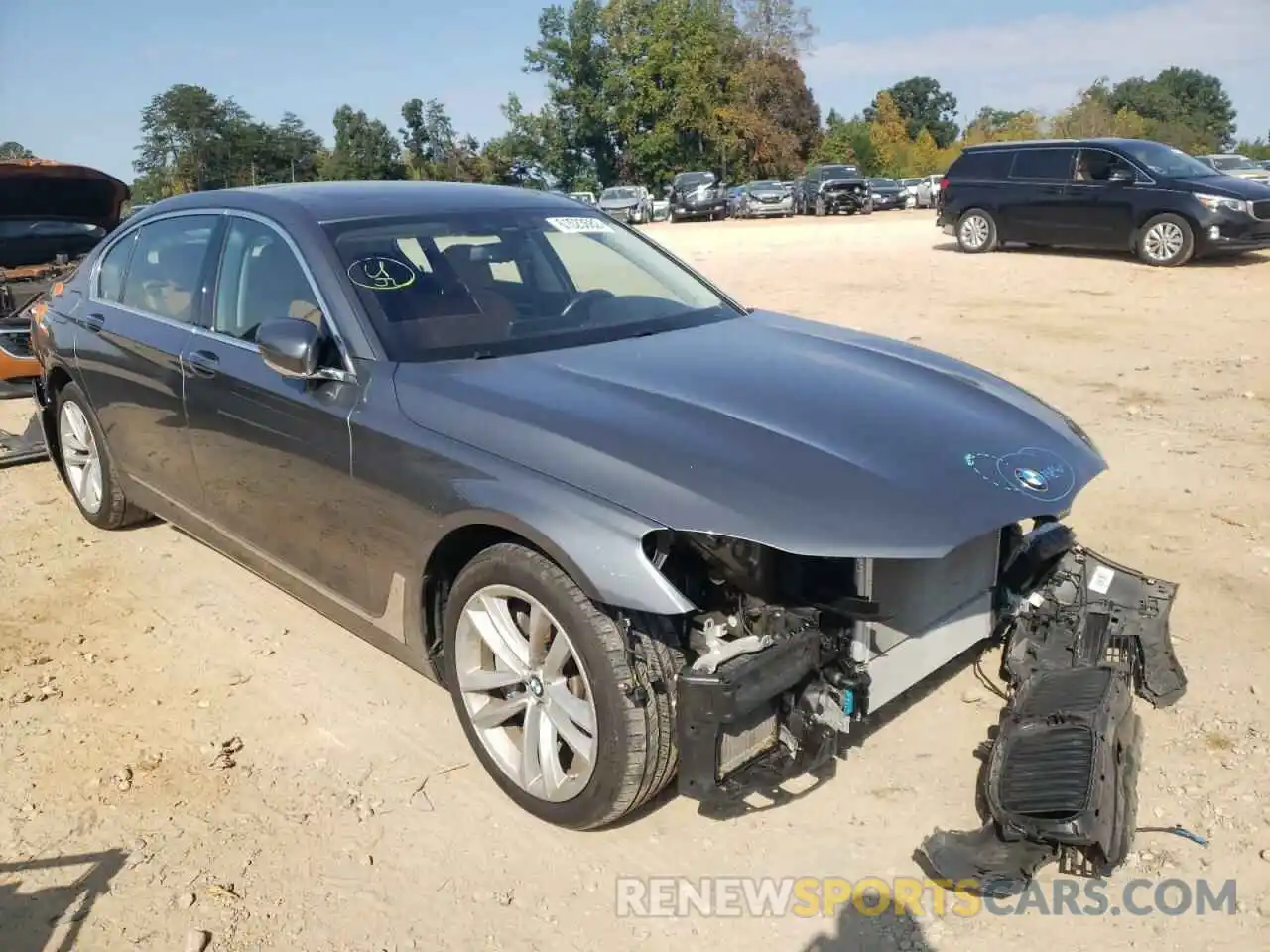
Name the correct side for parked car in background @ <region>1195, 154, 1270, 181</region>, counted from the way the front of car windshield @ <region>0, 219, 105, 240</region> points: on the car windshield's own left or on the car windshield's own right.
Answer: on the car windshield's own left

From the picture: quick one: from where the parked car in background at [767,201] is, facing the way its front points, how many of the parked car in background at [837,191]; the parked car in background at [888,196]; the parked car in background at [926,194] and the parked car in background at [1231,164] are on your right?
0

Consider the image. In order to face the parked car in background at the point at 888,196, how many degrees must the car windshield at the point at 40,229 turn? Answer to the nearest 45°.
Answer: approximately 135° to its left

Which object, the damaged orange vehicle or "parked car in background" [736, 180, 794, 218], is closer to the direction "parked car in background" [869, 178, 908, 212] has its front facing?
the damaged orange vehicle

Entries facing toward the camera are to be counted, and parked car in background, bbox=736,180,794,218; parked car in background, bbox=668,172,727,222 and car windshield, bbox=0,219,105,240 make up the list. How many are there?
3

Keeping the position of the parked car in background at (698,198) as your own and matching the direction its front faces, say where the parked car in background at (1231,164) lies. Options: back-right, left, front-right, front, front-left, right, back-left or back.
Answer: front-left

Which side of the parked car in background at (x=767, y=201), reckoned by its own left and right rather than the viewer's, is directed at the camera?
front

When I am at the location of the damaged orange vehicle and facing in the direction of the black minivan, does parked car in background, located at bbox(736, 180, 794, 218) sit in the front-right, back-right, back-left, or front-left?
front-left

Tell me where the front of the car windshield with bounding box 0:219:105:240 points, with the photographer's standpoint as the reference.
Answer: facing the viewer

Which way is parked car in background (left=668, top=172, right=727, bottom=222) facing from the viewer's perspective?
toward the camera

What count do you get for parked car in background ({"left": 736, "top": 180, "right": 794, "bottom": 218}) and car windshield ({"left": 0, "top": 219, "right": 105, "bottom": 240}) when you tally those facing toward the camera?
2

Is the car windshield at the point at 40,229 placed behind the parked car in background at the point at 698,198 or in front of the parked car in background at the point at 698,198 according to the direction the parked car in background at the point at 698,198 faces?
in front

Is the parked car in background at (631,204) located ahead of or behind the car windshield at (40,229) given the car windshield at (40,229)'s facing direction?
behind

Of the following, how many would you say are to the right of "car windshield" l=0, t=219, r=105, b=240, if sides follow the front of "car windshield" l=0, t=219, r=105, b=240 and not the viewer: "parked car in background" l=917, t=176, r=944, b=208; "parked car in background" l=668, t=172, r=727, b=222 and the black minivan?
0

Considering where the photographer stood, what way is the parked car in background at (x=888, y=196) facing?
facing the viewer and to the right of the viewer

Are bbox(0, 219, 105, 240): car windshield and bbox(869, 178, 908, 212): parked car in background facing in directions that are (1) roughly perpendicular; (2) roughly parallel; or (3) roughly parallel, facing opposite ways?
roughly parallel
